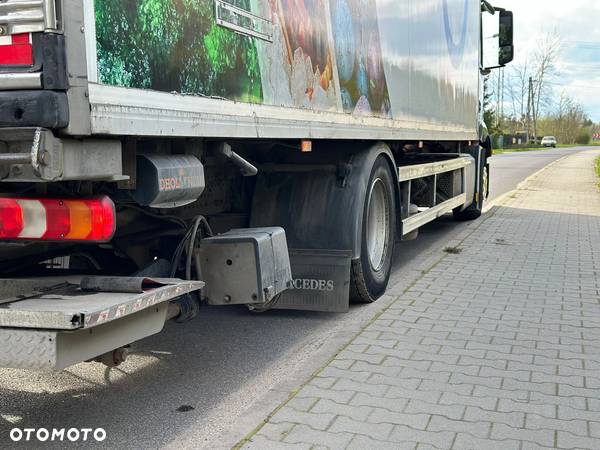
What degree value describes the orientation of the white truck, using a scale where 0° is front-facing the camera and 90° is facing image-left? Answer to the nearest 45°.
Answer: approximately 225°
